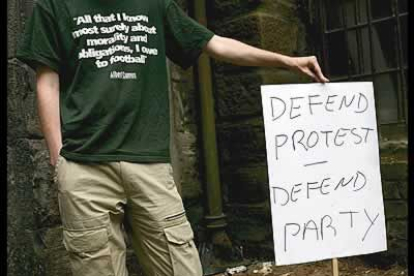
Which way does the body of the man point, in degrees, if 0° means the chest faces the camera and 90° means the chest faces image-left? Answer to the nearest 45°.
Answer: approximately 0°

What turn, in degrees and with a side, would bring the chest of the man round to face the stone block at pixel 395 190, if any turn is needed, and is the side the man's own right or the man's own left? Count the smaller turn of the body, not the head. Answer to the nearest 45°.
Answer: approximately 135° to the man's own left

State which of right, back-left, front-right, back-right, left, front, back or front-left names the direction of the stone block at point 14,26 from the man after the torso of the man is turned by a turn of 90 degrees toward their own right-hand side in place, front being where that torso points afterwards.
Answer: front-right

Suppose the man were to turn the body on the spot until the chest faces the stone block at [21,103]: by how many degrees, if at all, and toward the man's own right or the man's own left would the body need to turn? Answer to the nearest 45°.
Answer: approximately 135° to the man's own right

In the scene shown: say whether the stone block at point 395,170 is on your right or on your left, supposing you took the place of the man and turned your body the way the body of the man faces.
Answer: on your left

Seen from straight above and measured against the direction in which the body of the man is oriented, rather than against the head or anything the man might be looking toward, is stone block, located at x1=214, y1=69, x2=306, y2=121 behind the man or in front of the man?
behind

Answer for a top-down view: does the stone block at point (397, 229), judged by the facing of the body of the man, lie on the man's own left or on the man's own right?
on the man's own left
